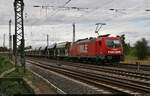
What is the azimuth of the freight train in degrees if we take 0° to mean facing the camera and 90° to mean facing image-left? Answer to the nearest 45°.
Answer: approximately 315°

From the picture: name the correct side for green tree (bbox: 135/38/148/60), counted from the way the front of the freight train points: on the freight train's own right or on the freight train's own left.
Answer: on the freight train's own left
